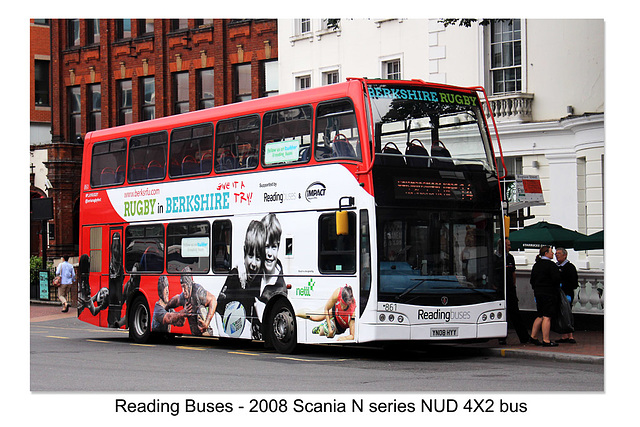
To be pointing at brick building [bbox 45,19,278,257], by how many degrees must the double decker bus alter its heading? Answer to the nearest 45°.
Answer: approximately 135° to its left

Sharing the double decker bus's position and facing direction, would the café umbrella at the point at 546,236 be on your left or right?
on your left

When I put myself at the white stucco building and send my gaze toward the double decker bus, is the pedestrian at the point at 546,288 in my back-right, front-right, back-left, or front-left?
front-left

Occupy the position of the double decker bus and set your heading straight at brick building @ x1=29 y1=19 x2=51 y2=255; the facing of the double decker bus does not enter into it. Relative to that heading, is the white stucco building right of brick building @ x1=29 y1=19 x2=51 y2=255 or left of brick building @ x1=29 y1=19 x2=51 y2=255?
right

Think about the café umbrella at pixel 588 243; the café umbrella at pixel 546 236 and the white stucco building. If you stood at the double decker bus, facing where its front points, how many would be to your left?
3

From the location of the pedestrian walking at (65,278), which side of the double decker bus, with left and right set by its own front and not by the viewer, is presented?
back

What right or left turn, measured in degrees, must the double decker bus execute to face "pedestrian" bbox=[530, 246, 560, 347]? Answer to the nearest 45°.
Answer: approximately 45° to its left

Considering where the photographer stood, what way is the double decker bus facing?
facing the viewer and to the right of the viewer
